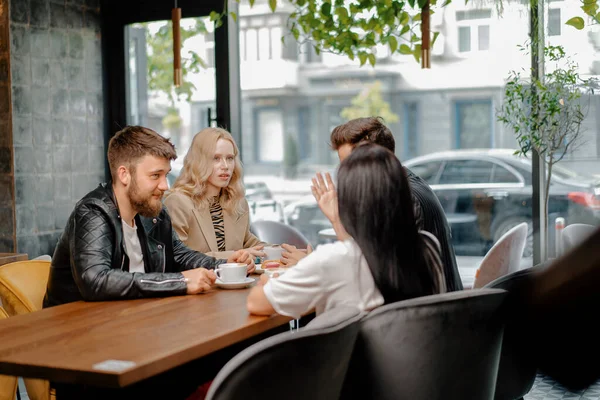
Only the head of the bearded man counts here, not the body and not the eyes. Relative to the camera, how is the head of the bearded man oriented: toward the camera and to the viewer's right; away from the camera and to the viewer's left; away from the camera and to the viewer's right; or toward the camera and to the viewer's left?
toward the camera and to the viewer's right

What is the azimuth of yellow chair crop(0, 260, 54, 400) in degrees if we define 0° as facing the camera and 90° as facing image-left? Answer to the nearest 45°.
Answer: approximately 315°

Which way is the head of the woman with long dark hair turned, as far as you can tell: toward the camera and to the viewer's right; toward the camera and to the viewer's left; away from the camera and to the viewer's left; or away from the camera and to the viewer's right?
away from the camera and to the viewer's left

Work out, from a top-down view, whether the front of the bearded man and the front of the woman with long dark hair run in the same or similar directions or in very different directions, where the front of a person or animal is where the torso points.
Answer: very different directions

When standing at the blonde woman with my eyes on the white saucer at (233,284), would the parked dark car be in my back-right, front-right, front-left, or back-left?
back-left

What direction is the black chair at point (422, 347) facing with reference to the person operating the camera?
facing away from the viewer and to the left of the viewer

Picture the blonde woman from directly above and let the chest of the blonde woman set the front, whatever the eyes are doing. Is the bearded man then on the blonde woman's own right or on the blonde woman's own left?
on the blonde woman's own right

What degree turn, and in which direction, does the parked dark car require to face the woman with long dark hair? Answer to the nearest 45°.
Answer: approximately 90° to its left

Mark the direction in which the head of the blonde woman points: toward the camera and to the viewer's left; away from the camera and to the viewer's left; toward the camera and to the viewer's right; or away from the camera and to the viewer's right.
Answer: toward the camera and to the viewer's right

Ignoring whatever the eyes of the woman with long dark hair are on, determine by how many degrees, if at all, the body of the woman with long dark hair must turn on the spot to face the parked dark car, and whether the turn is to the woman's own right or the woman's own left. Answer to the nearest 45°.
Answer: approximately 45° to the woman's own right

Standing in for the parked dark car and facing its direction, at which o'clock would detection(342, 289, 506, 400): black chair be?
The black chair is roughly at 9 o'clock from the parked dark car.
